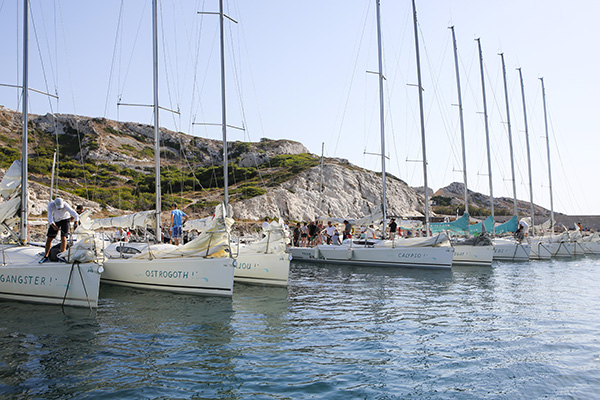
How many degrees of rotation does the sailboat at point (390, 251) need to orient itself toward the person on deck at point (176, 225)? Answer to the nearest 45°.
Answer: approximately 135° to its right

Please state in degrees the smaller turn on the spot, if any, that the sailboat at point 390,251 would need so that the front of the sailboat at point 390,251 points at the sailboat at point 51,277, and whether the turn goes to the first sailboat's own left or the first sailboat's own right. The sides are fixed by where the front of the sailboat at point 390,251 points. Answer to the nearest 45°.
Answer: approximately 135° to the first sailboat's own right

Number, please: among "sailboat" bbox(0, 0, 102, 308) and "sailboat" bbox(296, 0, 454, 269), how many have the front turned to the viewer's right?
2

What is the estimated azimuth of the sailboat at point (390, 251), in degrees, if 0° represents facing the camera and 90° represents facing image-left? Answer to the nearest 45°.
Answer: approximately 270°

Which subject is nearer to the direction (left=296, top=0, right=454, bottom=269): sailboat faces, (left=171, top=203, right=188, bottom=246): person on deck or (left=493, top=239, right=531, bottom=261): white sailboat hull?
the white sailboat hull

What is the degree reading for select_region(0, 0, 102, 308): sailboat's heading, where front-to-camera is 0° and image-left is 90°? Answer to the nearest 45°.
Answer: approximately 270°
